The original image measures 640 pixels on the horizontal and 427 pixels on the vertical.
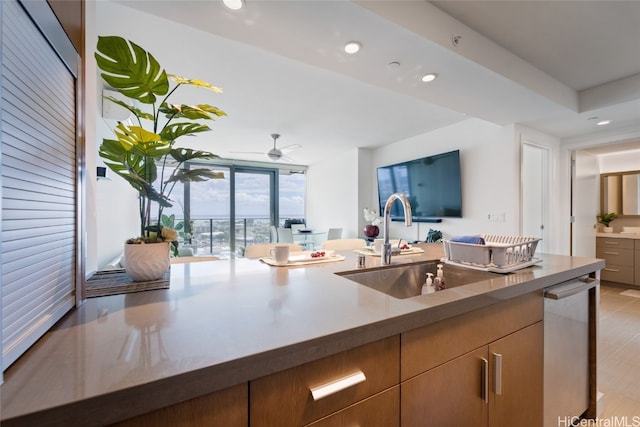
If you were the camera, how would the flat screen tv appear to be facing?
facing the viewer and to the left of the viewer

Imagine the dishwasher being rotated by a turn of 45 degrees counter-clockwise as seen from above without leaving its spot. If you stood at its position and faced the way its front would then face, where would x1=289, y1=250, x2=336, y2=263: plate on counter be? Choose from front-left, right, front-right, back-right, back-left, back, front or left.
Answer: back-right

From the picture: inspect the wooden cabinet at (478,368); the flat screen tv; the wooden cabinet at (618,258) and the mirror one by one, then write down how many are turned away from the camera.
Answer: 0

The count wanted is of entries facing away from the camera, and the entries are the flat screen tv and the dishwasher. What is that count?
0

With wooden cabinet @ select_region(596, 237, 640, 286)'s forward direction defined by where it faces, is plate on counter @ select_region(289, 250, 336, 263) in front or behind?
in front

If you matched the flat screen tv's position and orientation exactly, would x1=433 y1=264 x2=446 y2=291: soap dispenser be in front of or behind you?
in front

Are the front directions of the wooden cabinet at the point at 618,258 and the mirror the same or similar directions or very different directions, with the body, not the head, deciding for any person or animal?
same or similar directions

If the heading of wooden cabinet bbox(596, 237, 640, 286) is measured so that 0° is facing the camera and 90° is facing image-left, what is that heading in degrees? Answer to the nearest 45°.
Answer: approximately 45°

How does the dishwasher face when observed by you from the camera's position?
facing the viewer and to the right of the viewer

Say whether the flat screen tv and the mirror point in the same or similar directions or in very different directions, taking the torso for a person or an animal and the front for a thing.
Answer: same or similar directions

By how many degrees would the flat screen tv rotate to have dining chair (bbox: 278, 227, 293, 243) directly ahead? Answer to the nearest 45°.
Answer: approximately 45° to its right

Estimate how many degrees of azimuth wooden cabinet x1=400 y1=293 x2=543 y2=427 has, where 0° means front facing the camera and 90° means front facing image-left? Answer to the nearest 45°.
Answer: approximately 315°
